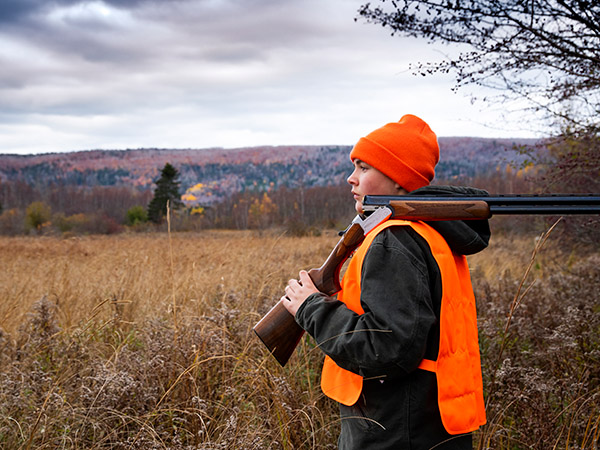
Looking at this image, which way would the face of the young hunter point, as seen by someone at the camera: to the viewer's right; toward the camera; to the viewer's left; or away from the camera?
to the viewer's left

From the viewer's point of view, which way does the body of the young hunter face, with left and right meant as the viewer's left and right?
facing to the left of the viewer
